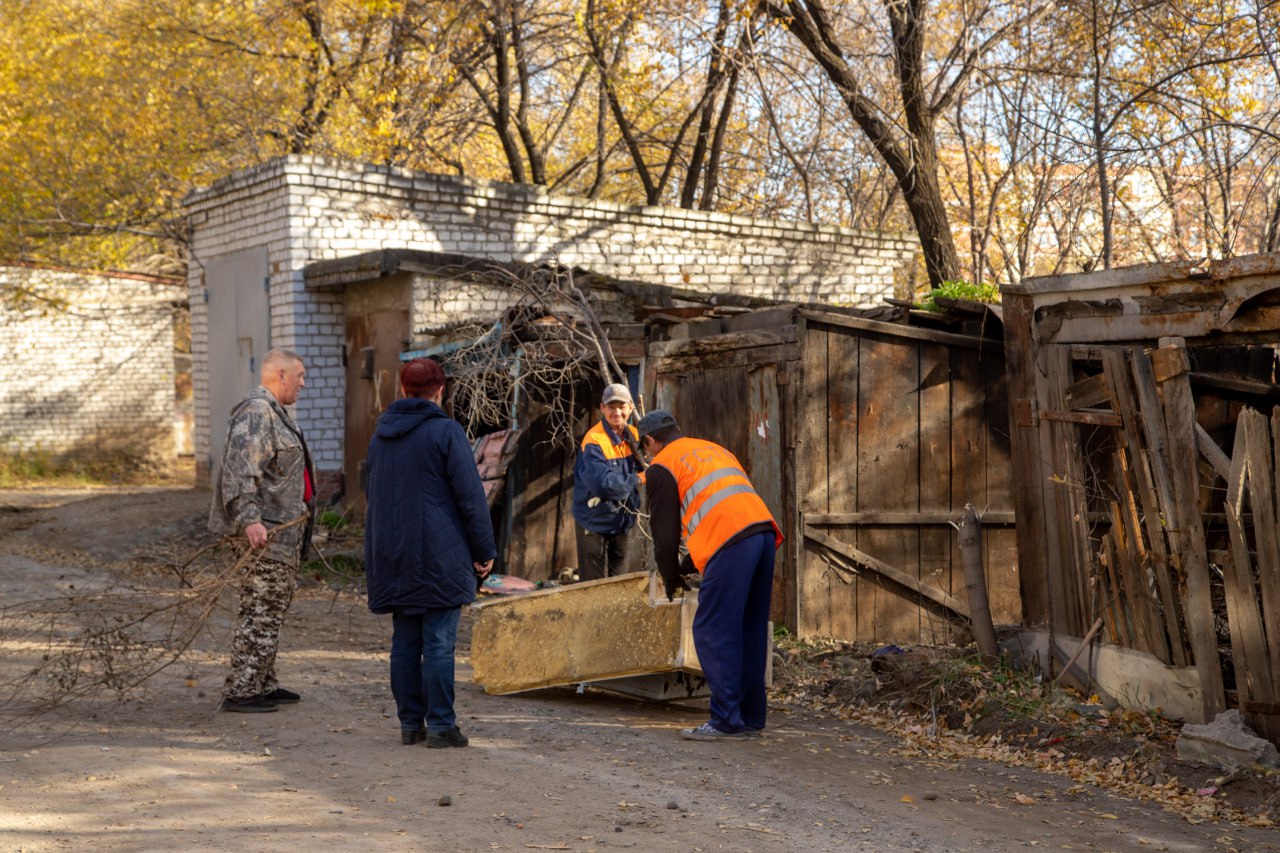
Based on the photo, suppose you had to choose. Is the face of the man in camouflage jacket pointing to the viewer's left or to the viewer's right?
to the viewer's right

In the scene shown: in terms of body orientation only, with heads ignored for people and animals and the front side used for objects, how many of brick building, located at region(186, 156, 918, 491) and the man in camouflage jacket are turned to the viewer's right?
1

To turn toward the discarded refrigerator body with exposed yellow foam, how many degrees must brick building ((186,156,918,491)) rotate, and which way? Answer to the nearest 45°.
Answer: approximately 45° to its left

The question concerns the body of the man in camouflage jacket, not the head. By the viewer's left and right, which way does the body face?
facing to the right of the viewer

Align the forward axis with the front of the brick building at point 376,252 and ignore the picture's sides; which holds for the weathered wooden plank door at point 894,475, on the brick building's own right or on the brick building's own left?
on the brick building's own left

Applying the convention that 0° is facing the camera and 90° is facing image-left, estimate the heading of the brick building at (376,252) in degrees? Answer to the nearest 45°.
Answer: approximately 45°

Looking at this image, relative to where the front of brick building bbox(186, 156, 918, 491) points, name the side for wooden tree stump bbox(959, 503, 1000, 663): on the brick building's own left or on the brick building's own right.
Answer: on the brick building's own left

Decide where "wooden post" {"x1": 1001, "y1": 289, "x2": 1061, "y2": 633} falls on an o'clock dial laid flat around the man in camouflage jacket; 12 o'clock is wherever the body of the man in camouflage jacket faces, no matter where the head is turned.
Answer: The wooden post is roughly at 12 o'clock from the man in camouflage jacket.

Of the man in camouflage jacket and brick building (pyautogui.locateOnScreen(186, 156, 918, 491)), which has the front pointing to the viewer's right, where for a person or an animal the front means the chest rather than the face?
the man in camouflage jacket
